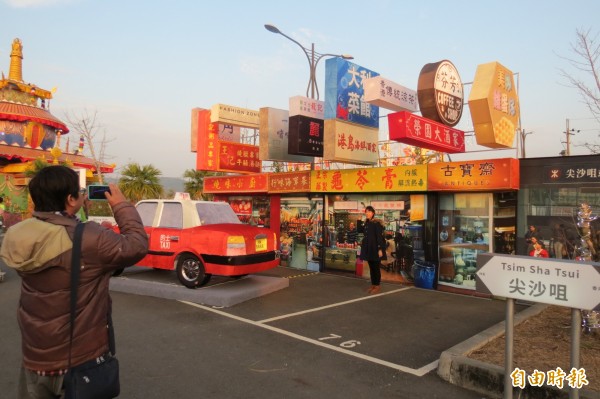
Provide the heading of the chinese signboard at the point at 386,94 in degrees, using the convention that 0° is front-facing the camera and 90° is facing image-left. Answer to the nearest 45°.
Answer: approximately 315°

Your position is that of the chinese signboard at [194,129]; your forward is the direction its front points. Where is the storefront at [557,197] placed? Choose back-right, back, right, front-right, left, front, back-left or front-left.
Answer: front-left

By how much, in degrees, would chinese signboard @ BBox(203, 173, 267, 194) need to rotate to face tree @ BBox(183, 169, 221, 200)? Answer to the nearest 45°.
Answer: approximately 180°

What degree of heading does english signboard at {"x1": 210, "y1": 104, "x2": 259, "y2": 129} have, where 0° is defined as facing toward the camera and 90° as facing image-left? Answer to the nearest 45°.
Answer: approximately 315°

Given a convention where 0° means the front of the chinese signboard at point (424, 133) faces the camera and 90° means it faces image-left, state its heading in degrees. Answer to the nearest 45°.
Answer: approximately 315°

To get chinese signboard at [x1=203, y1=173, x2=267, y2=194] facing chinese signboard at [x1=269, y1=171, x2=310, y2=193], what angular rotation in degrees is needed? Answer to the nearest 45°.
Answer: approximately 45° to its left

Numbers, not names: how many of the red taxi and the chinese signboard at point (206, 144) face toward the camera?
1
